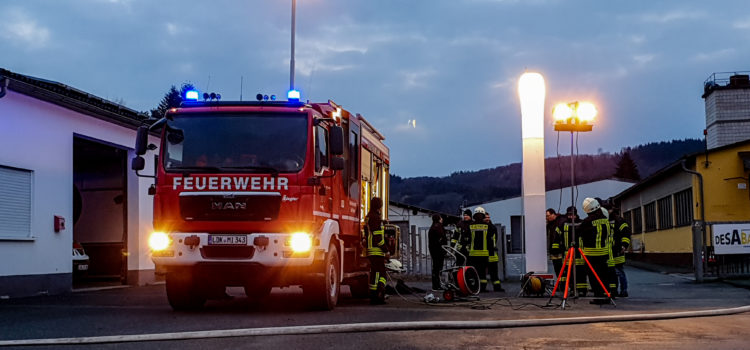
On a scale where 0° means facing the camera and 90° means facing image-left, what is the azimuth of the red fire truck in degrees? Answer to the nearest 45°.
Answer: approximately 0°

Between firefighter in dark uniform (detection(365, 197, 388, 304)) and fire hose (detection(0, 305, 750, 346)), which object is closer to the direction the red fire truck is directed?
the fire hose

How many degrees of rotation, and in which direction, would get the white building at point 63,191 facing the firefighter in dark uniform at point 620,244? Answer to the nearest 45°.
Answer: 0° — it already faces them

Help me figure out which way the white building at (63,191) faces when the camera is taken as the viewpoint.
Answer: facing the viewer and to the right of the viewer

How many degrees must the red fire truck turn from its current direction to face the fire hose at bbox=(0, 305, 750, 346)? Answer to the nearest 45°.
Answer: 0° — it already faces it

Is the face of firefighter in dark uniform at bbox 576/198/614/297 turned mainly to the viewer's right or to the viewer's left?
to the viewer's left

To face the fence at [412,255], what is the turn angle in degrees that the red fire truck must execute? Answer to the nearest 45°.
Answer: approximately 180°

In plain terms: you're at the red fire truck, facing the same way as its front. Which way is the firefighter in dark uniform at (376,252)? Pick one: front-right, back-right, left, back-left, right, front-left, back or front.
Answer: back-left

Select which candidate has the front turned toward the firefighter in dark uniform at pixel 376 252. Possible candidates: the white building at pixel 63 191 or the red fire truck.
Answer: the white building

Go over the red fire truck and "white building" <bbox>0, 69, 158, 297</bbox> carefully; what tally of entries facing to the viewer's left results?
0

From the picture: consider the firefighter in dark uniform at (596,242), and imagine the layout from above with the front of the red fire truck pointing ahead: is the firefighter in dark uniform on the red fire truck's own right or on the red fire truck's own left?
on the red fire truck's own left

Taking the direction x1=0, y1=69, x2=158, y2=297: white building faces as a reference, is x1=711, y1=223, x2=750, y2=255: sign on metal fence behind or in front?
in front

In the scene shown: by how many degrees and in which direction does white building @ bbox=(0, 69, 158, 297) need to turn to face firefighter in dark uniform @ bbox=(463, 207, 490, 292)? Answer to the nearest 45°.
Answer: approximately 45° to its left

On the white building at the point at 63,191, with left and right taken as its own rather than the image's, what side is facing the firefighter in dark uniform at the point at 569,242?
front
